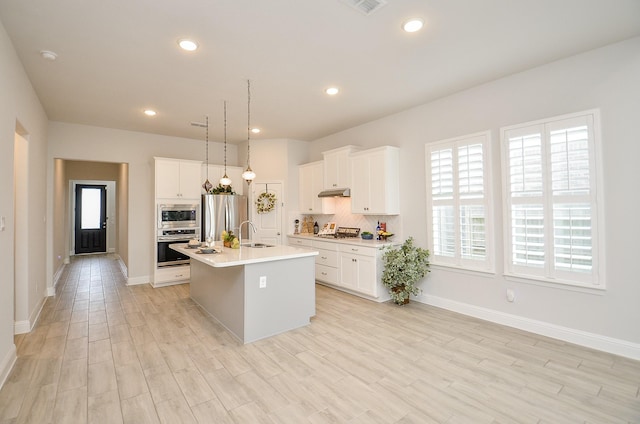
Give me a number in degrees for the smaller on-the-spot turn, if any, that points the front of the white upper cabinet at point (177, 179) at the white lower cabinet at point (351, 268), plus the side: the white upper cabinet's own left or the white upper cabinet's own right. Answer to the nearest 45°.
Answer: approximately 45° to the white upper cabinet's own left

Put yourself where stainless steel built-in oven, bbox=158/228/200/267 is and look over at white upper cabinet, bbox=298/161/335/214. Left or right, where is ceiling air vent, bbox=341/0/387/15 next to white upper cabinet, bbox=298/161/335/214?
right

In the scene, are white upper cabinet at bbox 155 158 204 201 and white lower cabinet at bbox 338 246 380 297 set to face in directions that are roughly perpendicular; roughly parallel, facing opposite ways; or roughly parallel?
roughly perpendicular

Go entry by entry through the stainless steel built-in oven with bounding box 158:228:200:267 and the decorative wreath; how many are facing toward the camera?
2

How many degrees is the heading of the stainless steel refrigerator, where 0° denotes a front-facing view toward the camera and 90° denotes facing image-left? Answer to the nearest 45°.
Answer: approximately 0°

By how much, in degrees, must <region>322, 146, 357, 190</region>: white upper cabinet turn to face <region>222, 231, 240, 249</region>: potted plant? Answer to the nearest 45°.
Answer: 0° — it already faces it

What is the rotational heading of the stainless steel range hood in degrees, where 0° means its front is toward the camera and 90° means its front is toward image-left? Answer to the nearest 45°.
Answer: approximately 45°

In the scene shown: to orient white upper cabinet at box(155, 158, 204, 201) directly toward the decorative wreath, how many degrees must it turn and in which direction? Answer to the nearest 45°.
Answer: approximately 90° to its left

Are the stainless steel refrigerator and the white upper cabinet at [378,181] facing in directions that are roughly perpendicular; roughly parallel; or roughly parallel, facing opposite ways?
roughly perpendicular

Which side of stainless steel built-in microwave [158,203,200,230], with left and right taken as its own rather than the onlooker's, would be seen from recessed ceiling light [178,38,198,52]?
front

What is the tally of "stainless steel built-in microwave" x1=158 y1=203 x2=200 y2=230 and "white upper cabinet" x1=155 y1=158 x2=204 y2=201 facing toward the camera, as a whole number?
2

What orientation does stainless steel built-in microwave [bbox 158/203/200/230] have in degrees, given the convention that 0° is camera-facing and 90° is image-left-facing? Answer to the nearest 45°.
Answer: approximately 0°

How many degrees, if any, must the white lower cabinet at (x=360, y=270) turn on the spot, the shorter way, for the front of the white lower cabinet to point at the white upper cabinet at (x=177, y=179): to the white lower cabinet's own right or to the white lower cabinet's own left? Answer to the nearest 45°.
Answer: approximately 45° to the white lower cabinet's own right

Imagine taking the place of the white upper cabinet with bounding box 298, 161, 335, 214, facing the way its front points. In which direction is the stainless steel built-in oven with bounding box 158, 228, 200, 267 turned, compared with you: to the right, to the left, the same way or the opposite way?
to the left

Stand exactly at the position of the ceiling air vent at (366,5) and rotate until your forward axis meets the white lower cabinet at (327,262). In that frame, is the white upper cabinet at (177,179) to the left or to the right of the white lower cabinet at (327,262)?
left
